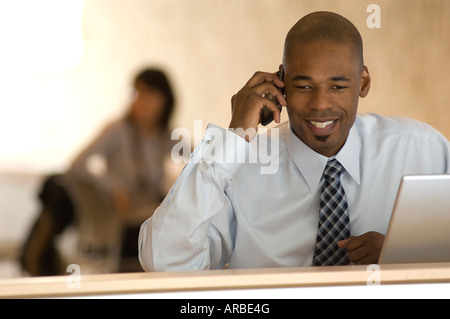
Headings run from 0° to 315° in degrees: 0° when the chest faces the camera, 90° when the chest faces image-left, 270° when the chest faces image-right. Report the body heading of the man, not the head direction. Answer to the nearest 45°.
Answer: approximately 0°

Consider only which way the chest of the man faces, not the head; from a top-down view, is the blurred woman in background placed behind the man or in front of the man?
behind
